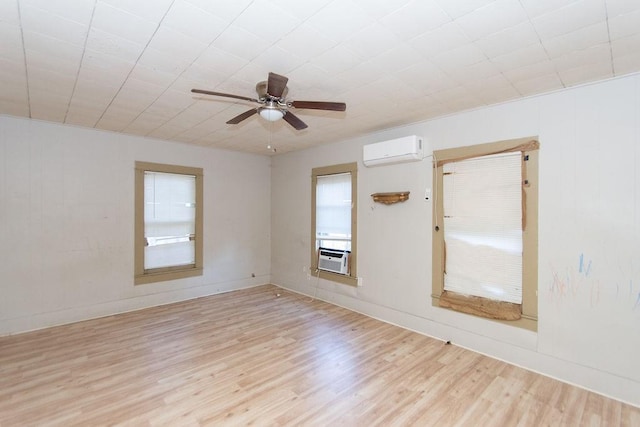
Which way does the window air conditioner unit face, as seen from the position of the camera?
facing the viewer and to the left of the viewer

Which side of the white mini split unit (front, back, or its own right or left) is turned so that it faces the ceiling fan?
front

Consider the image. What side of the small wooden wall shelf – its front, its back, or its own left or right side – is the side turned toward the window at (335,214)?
right

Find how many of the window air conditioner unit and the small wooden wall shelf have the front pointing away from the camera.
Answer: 0

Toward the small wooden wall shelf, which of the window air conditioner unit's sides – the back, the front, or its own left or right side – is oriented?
left

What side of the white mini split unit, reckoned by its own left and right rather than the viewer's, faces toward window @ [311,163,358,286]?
right

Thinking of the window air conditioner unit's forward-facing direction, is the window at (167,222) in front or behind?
in front
